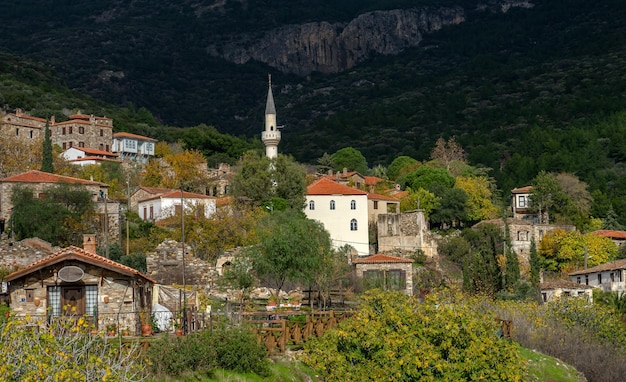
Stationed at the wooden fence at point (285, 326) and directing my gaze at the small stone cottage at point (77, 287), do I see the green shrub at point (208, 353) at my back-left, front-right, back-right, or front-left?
front-left

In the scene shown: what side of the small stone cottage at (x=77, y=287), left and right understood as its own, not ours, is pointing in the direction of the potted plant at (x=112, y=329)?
front

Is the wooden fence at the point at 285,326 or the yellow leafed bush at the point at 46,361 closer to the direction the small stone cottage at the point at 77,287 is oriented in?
the yellow leafed bush

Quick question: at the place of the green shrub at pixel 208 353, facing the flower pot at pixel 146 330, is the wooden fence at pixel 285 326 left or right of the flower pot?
right

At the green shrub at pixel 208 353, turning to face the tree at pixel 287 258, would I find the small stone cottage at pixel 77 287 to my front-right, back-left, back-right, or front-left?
front-left

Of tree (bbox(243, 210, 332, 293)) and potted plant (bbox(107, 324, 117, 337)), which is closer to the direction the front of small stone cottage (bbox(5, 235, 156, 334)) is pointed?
the potted plant

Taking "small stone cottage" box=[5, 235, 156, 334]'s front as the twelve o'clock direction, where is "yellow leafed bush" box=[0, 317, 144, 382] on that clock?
The yellow leafed bush is roughly at 12 o'clock from the small stone cottage.

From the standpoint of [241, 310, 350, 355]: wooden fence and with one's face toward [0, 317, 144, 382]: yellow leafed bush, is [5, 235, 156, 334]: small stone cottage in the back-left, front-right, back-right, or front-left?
front-right

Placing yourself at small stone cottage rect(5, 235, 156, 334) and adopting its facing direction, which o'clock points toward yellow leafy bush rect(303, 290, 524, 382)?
The yellow leafy bush is roughly at 10 o'clock from the small stone cottage.

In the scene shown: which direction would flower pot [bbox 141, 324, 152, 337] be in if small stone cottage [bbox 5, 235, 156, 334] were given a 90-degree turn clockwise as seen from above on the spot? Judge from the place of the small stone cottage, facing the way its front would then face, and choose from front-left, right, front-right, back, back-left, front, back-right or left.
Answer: back-left

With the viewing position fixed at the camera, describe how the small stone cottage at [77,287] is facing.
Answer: facing the viewer

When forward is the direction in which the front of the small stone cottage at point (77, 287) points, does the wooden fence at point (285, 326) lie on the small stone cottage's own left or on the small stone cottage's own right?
on the small stone cottage's own left

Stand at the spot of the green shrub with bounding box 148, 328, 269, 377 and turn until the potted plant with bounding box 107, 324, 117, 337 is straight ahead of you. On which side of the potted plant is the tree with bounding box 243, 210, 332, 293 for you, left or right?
right

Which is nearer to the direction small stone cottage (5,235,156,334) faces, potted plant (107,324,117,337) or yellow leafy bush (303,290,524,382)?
the potted plant

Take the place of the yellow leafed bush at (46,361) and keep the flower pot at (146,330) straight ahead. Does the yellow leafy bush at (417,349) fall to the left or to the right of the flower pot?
right

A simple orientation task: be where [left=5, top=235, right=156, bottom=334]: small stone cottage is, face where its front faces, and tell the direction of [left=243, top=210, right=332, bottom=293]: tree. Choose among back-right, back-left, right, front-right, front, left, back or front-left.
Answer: back-left

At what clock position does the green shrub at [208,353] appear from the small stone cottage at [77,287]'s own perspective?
The green shrub is roughly at 11 o'clock from the small stone cottage.
